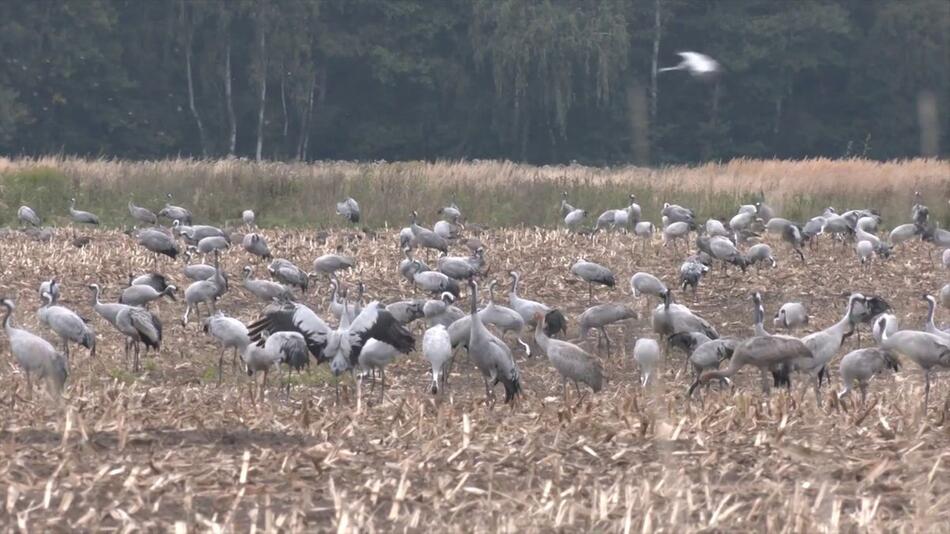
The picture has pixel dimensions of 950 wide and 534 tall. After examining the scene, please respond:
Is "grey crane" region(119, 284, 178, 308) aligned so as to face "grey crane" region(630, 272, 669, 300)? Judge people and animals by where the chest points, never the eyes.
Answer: yes

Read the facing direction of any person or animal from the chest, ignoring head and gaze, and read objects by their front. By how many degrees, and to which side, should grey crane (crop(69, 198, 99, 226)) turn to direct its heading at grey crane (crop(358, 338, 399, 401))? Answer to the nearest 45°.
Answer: approximately 90° to its left

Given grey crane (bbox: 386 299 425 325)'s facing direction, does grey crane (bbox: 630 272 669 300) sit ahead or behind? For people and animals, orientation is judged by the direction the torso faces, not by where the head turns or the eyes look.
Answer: behind

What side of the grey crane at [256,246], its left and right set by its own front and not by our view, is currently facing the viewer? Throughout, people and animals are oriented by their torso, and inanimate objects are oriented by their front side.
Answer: left

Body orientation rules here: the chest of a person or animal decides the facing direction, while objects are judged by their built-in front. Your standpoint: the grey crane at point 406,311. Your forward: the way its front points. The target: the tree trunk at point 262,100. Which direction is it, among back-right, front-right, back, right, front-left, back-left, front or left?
right

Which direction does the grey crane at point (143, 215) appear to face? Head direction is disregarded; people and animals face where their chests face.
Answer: to the viewer's left

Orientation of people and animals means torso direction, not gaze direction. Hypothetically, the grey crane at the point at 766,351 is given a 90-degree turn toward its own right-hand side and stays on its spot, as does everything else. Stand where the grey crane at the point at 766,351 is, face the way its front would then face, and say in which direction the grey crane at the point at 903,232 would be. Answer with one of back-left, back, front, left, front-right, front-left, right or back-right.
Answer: front

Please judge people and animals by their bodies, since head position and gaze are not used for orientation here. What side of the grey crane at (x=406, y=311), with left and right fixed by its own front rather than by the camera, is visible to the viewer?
left

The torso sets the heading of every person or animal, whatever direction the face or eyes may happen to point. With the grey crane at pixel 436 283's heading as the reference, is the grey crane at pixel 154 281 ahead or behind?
ahead
